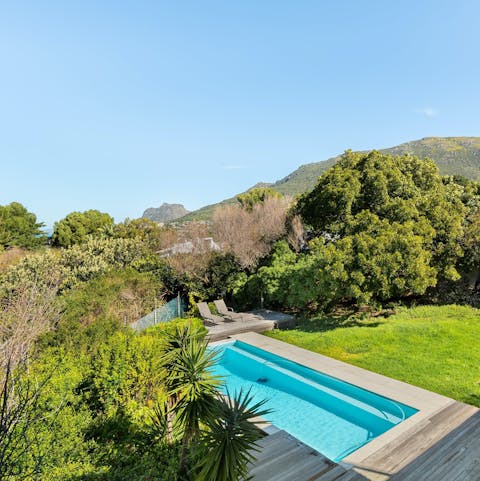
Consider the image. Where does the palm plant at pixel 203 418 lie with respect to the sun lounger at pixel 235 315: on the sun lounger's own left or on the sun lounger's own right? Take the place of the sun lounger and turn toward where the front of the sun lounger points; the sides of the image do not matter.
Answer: on the sun lounger's own right

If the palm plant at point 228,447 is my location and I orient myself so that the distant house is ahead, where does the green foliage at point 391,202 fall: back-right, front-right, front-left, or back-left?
front-right

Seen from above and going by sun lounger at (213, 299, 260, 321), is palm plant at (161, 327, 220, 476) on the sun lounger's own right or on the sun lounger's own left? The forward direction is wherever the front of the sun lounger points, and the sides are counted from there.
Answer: on the sun lounger's own right

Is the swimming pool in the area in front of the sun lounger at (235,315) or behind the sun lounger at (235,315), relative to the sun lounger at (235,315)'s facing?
in front

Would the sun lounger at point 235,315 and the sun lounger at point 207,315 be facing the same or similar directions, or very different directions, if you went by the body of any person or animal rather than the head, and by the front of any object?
same or similar directions

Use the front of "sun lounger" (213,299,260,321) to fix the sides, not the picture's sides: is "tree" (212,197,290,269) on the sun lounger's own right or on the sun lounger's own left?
on the sun lounger's own left

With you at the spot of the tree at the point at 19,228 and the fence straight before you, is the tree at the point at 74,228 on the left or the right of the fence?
left

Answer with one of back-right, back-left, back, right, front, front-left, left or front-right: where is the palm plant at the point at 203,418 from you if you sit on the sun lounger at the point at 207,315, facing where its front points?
front-right

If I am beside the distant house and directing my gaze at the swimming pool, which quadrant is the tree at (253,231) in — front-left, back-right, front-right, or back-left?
front-left

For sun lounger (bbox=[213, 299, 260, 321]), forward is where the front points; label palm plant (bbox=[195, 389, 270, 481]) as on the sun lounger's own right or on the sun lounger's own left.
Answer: on the sun lounger's own right

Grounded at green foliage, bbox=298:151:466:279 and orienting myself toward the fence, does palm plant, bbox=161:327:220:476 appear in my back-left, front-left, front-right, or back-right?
front-left

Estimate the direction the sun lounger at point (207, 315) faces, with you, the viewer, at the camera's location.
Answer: facing the viewer and to the right of the viewer

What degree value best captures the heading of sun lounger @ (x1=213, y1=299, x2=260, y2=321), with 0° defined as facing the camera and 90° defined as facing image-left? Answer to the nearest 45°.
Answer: approximately 315°

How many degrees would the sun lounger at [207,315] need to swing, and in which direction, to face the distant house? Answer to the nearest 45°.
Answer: approximately 135° to its left

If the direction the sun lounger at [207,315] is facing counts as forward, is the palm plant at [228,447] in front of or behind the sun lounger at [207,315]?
in front

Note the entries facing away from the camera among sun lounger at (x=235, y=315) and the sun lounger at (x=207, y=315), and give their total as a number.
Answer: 0
